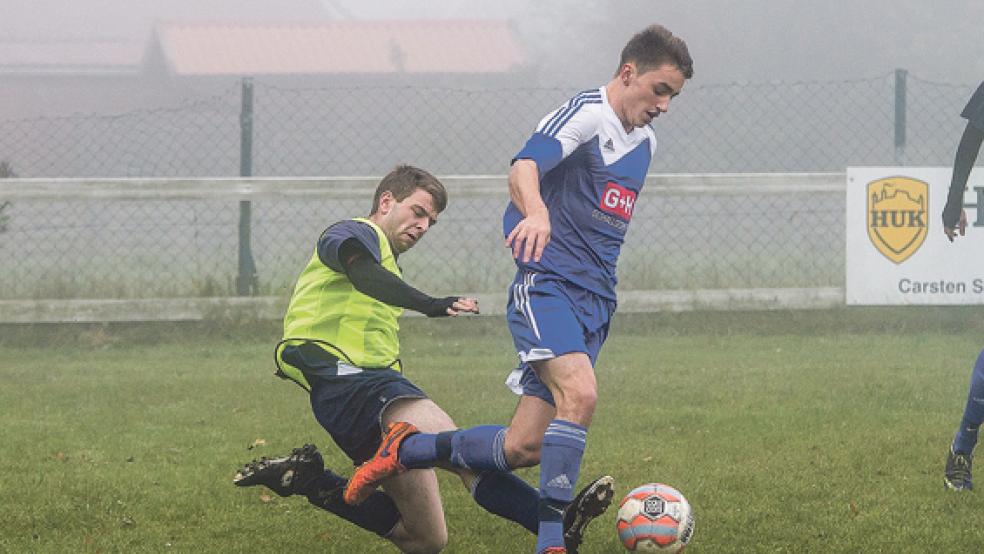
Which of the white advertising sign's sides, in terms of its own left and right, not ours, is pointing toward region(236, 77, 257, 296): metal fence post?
right

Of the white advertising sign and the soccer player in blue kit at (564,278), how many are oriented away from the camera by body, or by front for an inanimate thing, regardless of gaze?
0

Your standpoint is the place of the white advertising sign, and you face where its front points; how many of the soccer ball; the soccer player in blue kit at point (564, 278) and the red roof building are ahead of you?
2

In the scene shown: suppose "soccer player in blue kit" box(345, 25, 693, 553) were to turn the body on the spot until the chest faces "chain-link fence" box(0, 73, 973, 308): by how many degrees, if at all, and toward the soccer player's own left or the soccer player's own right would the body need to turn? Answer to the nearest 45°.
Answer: approximately 135° to the soccer player's own left

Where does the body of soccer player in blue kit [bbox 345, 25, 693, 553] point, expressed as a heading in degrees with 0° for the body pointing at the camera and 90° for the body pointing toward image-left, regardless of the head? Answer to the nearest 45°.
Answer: approximately 315°

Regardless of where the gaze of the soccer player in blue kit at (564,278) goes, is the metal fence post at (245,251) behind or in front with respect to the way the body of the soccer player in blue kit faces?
behind

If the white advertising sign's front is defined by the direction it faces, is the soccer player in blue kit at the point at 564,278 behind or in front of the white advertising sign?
in front

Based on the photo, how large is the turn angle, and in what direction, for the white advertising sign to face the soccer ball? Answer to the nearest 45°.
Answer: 0° — it already faces it

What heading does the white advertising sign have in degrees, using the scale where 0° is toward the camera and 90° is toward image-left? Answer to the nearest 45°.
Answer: approximately 0°
